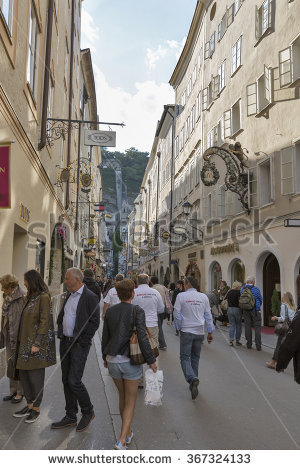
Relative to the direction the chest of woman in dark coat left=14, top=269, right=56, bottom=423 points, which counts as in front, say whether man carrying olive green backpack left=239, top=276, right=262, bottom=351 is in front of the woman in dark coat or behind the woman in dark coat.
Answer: behind

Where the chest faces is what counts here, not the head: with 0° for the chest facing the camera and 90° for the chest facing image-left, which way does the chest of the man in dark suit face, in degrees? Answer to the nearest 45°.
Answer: approximately 45°

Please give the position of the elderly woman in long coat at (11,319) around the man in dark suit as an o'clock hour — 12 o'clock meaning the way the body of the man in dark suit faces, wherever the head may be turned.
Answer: The elderly woman in long coat is roughly at 3 o'clock from the man in dark suit.

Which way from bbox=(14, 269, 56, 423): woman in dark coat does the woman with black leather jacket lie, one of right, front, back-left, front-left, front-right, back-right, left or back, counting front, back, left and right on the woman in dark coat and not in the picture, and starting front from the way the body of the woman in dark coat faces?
back-left

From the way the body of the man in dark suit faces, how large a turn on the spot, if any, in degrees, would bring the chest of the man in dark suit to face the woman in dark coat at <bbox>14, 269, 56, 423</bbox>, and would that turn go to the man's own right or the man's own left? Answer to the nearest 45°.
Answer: approximately 90° to the man's own right

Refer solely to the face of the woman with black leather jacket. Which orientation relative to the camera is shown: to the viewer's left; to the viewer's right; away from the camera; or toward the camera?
away from the camera

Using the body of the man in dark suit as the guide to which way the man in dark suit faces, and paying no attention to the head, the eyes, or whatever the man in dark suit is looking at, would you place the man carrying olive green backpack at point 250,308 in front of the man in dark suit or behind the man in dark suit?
behind

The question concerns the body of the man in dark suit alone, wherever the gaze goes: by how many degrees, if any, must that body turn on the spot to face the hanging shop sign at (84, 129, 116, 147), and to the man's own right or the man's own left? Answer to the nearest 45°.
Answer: approximately 135° to the man's own right

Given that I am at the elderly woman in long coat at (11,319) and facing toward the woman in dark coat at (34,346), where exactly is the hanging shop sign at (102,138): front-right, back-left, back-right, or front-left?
back-left
